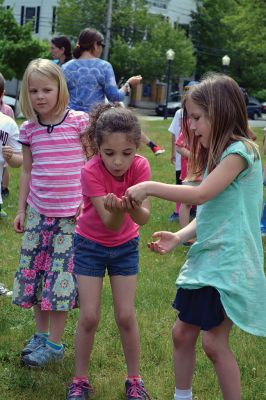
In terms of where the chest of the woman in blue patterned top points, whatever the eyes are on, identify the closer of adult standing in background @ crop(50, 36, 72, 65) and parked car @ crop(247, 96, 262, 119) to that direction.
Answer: the parked car

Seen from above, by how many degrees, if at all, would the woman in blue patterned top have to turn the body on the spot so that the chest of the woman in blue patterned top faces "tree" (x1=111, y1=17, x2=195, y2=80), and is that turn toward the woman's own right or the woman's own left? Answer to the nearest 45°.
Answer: approximately 45° to the woman's own left

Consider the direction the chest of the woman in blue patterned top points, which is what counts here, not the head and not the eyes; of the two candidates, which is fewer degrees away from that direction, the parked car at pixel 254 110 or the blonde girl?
the parked car

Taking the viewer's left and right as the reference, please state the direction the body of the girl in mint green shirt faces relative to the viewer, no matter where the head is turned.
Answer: facing to the left of the viewer

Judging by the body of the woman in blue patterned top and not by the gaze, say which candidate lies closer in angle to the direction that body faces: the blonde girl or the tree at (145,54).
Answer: the tree

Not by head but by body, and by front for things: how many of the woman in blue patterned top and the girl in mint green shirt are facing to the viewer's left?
1

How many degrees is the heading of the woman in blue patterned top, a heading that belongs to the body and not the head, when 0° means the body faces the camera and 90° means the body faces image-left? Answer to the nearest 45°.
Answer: approximately 225°
